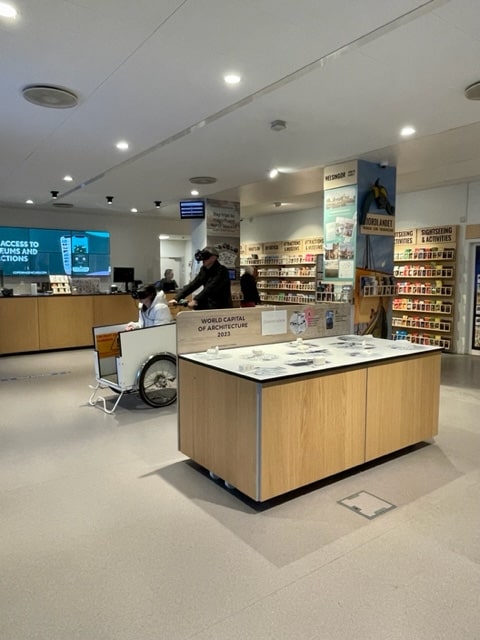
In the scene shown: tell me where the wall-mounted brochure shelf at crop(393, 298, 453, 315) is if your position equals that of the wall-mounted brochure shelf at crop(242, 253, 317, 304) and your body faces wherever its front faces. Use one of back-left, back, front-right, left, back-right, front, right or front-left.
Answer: front-left

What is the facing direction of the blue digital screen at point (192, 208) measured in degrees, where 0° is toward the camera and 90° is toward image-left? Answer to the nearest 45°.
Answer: approximately 0°

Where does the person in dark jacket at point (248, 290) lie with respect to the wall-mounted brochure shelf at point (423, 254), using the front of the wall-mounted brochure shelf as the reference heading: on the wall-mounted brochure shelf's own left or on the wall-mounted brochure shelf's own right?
on the wall-mounted brochure shelf's own right
